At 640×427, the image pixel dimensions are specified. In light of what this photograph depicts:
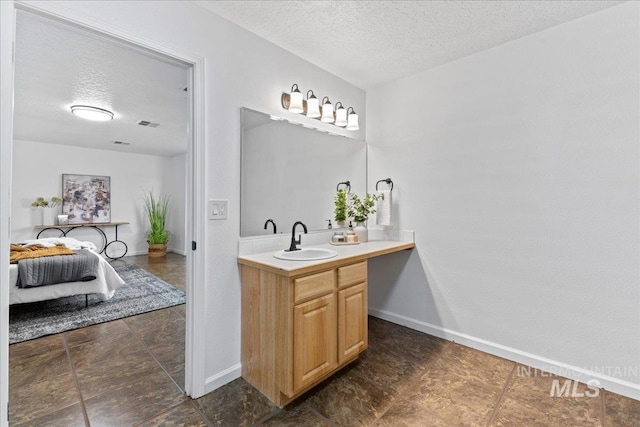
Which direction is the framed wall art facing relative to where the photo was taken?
toward the camera

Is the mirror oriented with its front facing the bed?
no

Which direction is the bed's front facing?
to the viewer's right

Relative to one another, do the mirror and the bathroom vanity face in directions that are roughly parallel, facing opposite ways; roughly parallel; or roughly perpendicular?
roughly parallel

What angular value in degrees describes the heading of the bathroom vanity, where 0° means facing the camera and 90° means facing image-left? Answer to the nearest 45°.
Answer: approximately 315°

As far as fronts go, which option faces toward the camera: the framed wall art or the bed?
the framed wall art

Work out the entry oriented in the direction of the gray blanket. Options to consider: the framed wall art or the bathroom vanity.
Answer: the framed wall art

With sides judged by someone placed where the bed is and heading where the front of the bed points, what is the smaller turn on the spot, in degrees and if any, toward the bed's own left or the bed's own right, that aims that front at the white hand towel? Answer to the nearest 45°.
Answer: approximately 45° to the bed's own right

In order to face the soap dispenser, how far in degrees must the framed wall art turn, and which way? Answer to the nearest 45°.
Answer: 0° — it already faces it

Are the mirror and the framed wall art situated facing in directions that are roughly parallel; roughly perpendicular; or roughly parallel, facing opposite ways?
roughly parallel

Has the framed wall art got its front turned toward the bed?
yes

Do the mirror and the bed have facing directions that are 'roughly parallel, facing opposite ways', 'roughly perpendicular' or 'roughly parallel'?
roughly perpendicular

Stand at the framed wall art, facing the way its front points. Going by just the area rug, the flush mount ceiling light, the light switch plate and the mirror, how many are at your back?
0

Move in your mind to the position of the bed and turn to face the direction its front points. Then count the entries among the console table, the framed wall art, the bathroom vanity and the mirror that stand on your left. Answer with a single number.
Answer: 2

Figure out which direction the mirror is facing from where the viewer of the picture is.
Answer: facing the viewer and to the right of the viewer

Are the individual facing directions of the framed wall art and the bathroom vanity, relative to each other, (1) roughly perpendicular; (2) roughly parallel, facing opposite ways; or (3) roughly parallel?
roughly parallel

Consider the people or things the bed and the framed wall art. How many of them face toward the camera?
1

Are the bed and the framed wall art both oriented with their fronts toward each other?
no
